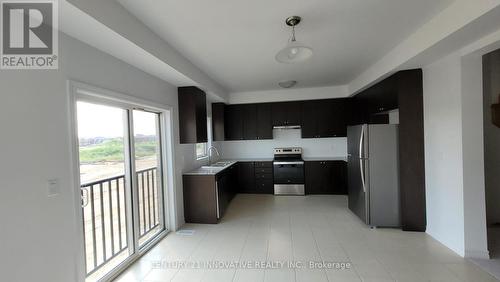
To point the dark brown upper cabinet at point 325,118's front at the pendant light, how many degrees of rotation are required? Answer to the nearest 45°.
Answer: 0° — it already faces it

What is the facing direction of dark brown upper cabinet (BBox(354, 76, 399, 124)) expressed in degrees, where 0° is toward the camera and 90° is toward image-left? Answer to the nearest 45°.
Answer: approximately 45°

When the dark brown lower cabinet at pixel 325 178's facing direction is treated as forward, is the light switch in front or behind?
in front

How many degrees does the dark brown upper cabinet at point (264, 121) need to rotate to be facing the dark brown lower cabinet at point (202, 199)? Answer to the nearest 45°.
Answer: approximately 45° to its right

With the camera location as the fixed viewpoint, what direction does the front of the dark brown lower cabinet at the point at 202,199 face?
facing to the right of the viewer

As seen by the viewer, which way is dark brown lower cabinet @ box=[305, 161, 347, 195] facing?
toward the camera

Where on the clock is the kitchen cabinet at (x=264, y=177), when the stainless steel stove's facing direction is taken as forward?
The kitchen cabinet is roughly at 3 o'clock from the stainless steel stove.

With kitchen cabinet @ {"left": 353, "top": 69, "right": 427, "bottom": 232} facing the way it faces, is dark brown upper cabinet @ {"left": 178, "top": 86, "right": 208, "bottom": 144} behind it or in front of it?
in front

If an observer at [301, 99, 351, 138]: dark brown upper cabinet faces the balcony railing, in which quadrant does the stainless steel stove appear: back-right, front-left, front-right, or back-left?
front-right

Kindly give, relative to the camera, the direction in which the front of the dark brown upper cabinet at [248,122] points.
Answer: facing the viewer

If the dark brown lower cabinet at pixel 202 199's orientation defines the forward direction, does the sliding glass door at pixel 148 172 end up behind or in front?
behind

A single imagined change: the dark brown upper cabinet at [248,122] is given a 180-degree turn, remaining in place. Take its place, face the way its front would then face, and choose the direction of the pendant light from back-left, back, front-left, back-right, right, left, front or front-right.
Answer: back

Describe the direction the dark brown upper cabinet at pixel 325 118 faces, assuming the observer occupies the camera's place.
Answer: facing the viewer

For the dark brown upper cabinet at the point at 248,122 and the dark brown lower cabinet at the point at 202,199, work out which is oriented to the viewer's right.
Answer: the dark brown lower cabinet

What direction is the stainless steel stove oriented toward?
toward the camera
